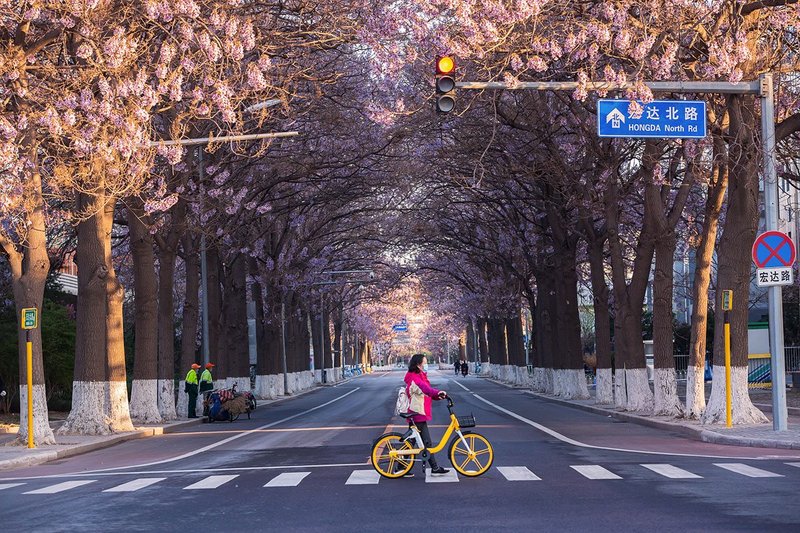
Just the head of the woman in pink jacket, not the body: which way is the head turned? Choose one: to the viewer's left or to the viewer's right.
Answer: to the viewer's right

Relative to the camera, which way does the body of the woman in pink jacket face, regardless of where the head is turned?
to the viewer's right

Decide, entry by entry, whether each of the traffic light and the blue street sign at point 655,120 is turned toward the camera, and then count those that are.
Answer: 2

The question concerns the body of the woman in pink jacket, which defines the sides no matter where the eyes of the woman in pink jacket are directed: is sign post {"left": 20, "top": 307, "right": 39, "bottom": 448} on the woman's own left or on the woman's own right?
on the woman's own left

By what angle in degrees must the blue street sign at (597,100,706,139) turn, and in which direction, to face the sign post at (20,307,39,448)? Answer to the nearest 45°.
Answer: approximately 90° to its right

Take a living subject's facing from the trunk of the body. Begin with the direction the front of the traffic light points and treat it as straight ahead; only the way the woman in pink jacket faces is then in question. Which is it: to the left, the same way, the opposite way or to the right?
to the left

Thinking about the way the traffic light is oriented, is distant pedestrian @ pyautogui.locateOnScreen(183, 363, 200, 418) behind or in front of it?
behind

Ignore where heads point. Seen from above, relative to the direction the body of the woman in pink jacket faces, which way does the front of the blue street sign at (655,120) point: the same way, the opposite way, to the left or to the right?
to the right

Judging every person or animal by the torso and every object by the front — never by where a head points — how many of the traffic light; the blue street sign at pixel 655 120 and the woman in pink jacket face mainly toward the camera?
2
